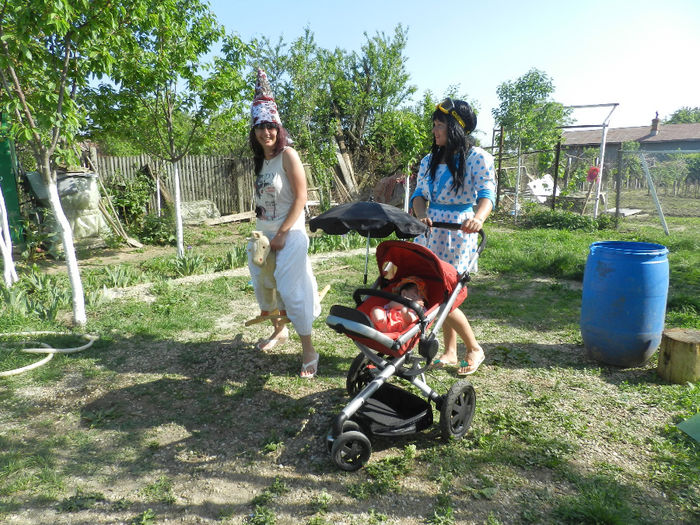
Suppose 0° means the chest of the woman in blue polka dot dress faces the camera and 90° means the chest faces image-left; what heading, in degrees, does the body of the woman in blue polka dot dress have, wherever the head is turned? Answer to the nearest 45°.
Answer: approximately 45°

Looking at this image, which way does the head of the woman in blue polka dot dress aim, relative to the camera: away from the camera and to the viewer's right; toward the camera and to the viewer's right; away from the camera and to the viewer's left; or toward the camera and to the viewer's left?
toward the camera and to the viewer's left

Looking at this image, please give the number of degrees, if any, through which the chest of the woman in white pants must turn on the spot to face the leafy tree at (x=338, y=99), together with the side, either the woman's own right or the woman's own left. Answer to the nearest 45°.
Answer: approximately 135° to the woman's own right

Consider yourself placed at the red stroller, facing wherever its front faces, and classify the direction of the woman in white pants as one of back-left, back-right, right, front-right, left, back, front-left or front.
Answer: right

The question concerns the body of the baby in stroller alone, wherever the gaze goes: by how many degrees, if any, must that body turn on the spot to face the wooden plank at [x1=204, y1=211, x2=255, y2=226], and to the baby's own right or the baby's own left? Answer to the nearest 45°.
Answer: approximately 90° to the baby's own right

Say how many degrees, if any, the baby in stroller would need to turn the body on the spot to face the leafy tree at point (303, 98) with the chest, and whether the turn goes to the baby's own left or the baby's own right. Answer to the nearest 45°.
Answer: approximately 135° to the baby's own right

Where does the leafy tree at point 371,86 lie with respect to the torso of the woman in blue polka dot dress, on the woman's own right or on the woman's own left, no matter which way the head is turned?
on the woman's own right

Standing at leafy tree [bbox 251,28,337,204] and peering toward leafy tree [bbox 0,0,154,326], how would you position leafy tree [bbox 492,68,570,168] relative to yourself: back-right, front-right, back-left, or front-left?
back-left

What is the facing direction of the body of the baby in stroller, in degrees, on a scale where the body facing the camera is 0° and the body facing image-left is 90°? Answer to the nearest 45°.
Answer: approximately 45°

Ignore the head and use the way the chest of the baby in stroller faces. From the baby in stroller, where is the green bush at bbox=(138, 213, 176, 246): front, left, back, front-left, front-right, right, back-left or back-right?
right

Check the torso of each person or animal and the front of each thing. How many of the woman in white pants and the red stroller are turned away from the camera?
0

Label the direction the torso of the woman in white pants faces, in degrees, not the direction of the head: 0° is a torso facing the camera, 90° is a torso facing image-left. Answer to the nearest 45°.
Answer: approximately 45°

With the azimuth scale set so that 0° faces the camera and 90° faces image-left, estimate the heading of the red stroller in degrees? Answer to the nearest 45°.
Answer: approximately 45°
